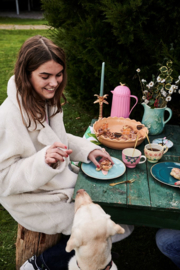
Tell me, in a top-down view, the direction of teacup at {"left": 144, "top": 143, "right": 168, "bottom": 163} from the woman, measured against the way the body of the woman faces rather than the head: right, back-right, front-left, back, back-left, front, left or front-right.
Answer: front-left

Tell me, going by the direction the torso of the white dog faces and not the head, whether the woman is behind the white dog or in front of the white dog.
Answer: in front

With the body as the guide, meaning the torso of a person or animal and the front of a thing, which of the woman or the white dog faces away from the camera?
the white dog

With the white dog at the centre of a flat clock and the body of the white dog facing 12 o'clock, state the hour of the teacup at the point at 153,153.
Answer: The teacup is roughly at 1 o'clock from the white dog.

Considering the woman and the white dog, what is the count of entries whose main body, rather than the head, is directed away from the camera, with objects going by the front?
1

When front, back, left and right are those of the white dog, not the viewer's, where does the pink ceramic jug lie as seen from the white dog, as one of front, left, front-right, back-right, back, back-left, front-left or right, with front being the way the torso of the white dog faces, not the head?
front

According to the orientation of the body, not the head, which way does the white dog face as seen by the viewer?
away from the camera

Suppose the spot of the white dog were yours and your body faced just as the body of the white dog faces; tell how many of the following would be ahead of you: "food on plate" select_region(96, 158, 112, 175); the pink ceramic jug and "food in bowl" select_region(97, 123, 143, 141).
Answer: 3

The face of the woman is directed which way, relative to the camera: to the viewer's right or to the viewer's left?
to the viewer's right

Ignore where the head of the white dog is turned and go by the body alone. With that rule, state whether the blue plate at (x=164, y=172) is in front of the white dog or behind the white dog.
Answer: in front

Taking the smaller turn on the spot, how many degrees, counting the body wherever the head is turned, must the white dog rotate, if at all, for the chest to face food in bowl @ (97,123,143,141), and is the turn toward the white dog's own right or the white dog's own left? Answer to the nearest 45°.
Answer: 0° — it already faces it
